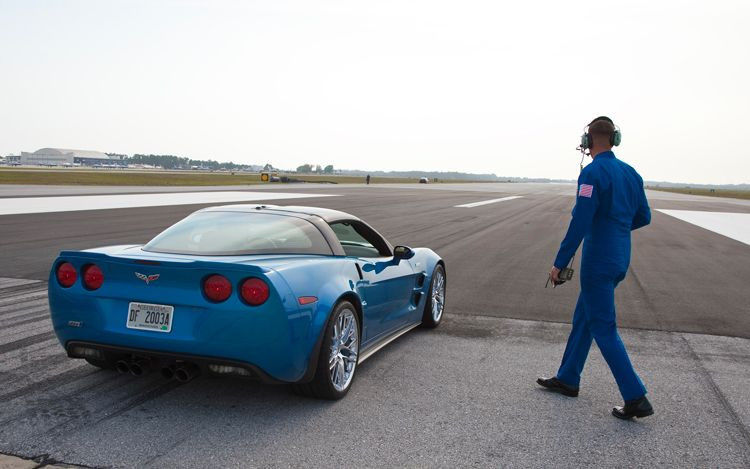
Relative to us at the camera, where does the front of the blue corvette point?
facing away from the viewer and to the right of the viewer

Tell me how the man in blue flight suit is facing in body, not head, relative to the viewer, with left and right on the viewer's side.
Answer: facing away from the viewer and to the left of the viewer

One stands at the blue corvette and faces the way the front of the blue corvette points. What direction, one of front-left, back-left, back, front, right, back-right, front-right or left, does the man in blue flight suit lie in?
front-right

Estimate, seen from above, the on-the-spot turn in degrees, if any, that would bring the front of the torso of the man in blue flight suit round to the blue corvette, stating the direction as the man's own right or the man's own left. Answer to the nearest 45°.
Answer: approximately 90° to the man's own left

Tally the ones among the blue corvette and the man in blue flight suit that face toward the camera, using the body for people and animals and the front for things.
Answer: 0

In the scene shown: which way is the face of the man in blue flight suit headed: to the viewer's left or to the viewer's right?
to the viewer's left
